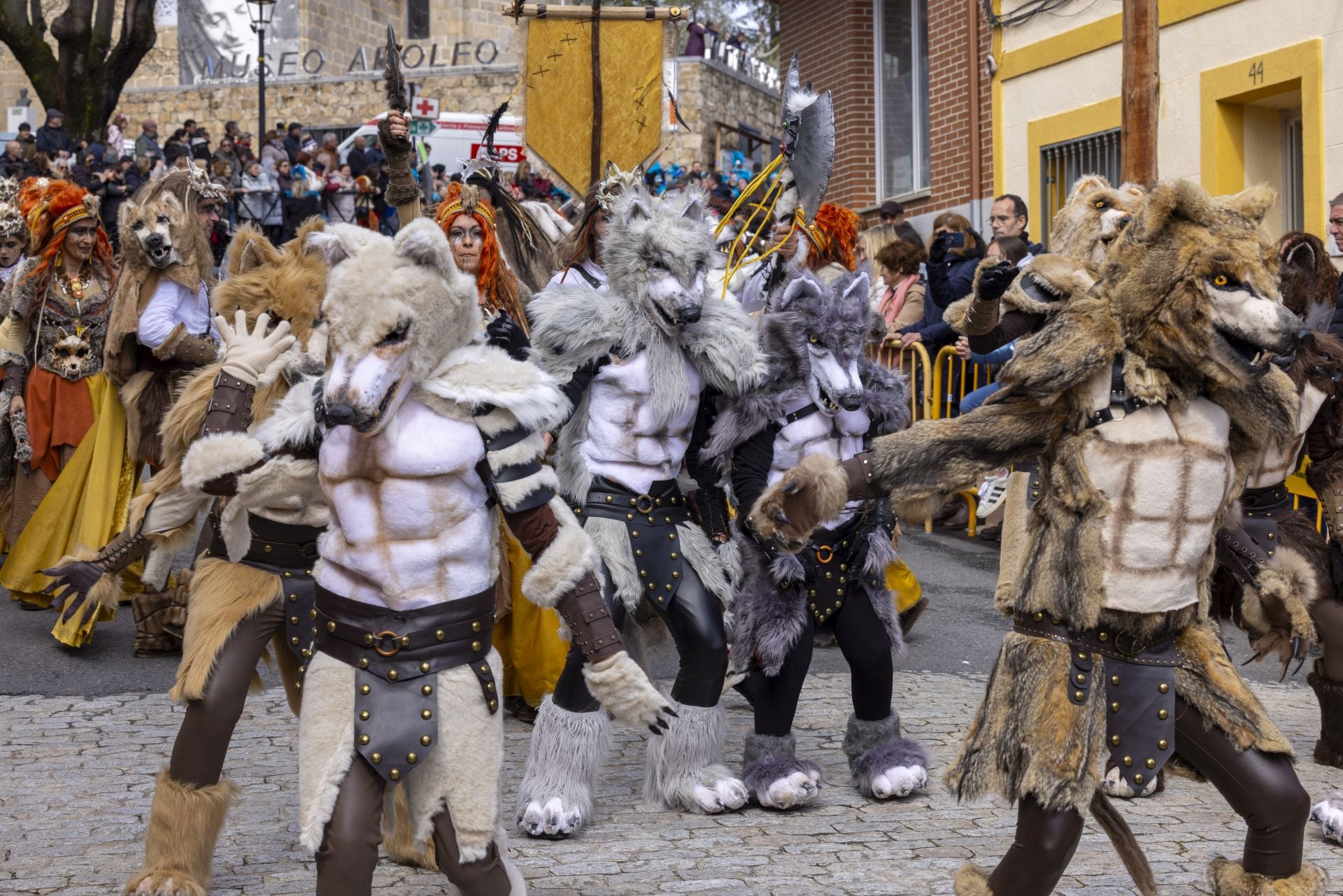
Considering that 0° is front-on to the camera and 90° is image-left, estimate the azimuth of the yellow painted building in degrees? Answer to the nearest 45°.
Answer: approximately 45°

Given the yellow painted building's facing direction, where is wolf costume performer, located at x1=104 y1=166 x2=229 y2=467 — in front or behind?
in front

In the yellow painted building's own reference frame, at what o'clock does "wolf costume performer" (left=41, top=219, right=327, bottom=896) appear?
The wolf costume performer is roughly at 11 o'clock from the yellow painted building.

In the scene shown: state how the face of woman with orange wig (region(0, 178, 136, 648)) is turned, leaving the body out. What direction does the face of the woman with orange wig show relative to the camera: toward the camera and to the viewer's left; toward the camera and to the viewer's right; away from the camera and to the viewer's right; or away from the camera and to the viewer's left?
toward the camera and to the viewer's right

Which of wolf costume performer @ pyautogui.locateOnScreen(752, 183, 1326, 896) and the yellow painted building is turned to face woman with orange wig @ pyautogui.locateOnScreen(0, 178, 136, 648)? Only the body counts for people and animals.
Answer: the yellow painted building

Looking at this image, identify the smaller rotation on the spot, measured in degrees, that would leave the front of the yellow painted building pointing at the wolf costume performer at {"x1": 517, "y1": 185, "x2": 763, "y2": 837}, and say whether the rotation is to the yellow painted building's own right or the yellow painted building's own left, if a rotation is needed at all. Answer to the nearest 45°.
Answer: approximately 45° to the yellow painted building's own left

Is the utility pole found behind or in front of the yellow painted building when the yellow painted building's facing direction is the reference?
in front
